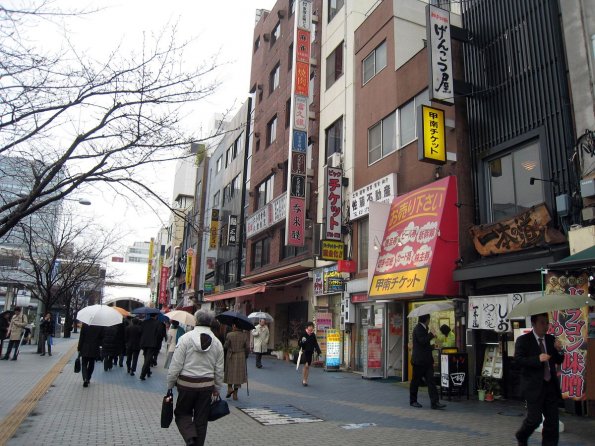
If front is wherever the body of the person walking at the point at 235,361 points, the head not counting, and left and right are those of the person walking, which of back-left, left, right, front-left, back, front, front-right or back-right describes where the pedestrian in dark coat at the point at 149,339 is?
front-left

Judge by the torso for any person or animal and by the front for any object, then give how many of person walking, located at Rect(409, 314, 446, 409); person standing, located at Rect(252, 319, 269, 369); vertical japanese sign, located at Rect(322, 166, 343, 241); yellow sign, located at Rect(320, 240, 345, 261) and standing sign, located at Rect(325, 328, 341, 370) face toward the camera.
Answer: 4

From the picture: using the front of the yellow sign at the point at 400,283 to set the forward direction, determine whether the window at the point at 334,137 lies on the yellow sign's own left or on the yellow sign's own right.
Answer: on the yellow sign's own right

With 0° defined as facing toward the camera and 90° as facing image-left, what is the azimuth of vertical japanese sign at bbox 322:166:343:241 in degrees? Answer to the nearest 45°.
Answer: approximately 0°

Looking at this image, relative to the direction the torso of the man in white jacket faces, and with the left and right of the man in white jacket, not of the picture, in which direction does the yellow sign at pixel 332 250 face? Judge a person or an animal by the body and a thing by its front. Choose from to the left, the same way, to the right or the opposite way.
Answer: the opposite way

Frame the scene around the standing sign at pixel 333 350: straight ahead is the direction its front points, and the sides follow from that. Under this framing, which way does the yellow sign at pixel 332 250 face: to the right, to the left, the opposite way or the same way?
the same way

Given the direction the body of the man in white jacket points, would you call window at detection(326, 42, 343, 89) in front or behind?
in front

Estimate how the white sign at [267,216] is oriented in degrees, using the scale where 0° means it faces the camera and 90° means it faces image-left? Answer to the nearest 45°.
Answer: approximately 45°

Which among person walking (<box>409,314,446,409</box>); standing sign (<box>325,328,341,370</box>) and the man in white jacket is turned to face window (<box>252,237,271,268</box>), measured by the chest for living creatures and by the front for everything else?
the man in white jacket

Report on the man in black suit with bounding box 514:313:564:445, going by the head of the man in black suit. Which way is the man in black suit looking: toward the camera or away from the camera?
toward the camera

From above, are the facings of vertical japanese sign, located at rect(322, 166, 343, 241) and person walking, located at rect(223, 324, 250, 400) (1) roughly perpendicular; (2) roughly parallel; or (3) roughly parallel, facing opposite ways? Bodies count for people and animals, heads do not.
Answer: roughly parallel, facing opposite ways

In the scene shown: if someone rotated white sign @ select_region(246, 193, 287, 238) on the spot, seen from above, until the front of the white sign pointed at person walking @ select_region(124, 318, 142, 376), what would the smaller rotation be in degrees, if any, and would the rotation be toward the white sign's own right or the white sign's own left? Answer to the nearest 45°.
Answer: approximately 45° to the white sign's own left

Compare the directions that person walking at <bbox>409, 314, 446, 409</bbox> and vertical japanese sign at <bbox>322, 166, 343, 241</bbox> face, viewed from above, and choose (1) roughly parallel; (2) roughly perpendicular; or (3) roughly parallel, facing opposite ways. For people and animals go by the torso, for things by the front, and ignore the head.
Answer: roughly perpendicular

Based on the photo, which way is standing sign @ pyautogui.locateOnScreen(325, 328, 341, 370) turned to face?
toward the camera
